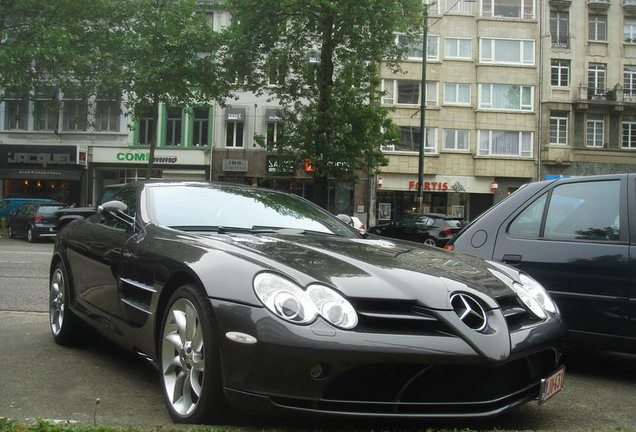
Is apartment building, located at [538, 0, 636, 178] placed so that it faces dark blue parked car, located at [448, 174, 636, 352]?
yes

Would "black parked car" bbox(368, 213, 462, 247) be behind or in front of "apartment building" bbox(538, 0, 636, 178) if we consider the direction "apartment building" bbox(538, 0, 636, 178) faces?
in front

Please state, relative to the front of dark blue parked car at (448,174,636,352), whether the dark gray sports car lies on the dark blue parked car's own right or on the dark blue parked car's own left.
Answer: on the dark blue parked car's own right

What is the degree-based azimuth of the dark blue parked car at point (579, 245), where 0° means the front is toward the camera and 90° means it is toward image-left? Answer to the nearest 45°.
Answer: approximately 270°

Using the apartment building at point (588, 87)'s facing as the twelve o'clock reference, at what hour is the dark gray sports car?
The dark gray sports car is roughly at 12 o'clock from the apartment building.

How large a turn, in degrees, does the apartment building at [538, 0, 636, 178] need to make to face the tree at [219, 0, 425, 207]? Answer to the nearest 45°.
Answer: approximately 45° to its right
